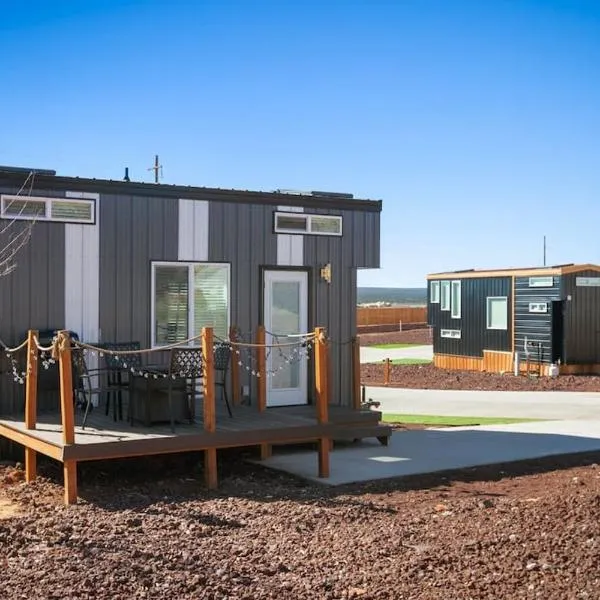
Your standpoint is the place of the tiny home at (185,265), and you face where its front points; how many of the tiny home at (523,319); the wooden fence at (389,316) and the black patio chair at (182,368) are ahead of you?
1

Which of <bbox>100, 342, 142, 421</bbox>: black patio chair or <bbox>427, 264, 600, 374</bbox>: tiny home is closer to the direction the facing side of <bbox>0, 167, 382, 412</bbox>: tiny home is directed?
the black patio chair

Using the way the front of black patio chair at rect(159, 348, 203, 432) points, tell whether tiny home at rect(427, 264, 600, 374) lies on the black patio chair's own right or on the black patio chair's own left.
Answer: on the black patio chair's own right

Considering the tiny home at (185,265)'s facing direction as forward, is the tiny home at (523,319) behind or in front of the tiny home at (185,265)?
behind

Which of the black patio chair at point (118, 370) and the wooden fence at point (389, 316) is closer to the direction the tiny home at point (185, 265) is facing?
the black patio chair

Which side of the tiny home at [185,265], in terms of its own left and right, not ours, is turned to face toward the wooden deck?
front

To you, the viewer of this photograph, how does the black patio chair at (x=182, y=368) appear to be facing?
facing away from the viewer and to the left of the viewer

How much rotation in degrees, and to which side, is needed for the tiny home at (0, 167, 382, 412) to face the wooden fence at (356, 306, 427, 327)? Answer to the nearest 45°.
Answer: approximately 180°

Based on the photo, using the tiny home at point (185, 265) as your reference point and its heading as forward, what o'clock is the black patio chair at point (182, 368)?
The black patio chair is roughly at 12 o'clock from the tiny home.

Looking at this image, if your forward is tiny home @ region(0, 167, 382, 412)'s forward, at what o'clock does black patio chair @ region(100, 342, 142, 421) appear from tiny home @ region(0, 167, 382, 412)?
The black patio chair is roughly at 1 o'clock from the tiny home.

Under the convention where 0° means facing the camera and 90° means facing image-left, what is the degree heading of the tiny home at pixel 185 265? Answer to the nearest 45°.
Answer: approximately 0°
